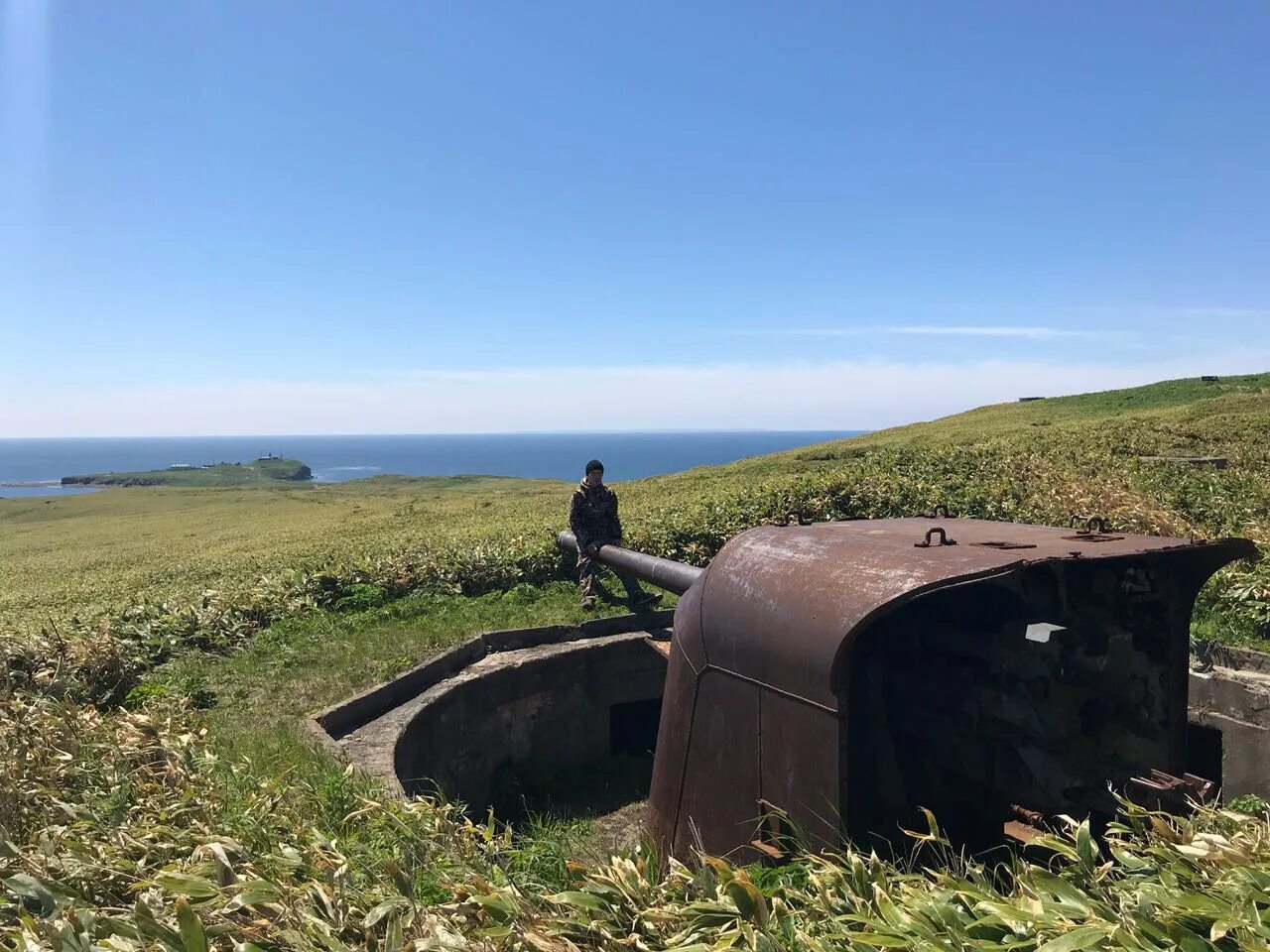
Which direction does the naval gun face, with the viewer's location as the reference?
facing away from the viewer and to the left of the viewer

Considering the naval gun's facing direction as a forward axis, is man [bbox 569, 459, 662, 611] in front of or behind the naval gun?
in front

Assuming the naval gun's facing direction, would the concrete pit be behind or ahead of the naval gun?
ahead

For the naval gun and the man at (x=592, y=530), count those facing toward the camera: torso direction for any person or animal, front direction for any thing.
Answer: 1
